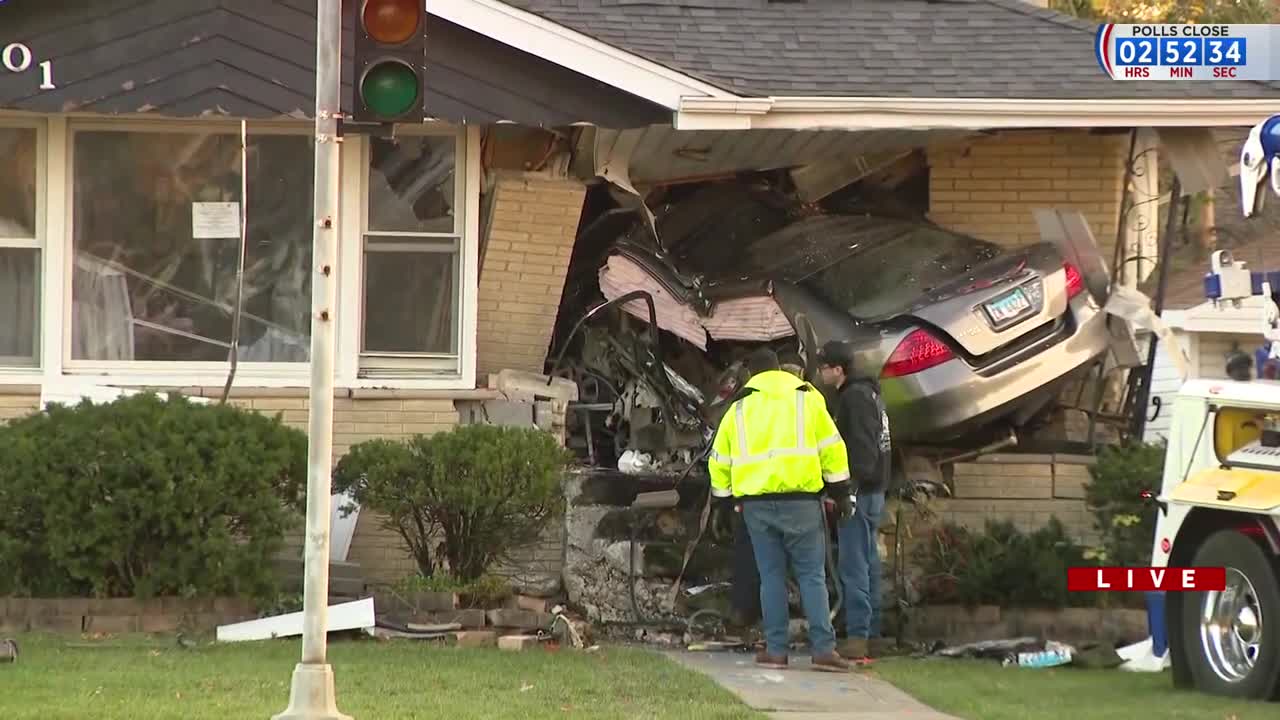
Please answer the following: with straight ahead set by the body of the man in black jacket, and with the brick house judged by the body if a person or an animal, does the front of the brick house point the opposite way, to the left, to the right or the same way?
to the left

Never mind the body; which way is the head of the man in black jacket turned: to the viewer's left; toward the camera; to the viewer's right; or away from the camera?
to the viewer's left

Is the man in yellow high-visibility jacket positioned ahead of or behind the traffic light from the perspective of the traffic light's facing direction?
behind

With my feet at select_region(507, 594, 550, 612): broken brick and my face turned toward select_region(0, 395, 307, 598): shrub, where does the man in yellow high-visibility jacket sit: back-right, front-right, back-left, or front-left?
back-left

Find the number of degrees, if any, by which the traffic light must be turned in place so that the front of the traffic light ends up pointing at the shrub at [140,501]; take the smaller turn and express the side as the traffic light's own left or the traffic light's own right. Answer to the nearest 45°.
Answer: approximately 180°

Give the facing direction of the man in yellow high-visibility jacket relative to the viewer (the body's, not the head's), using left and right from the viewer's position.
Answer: facing away from the viewer

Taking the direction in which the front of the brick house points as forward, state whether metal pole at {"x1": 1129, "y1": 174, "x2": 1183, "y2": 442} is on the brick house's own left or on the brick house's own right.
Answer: on the brick house's own left

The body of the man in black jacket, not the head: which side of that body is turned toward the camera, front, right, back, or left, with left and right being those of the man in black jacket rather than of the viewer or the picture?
left

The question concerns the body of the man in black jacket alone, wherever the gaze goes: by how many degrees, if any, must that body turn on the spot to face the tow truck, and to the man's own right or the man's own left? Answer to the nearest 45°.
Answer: approximately 135° to the man's own left

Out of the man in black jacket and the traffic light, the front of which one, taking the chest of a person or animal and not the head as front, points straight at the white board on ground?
the man in black jacket

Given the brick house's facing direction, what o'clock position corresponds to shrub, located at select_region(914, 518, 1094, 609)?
The shrub is roughly at 11 o'clock from the brick house.

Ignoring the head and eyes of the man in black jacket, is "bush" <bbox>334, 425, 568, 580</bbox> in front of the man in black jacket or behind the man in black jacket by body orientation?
in front

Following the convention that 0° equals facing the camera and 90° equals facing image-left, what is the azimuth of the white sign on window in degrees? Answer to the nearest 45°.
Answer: approximately 0°
